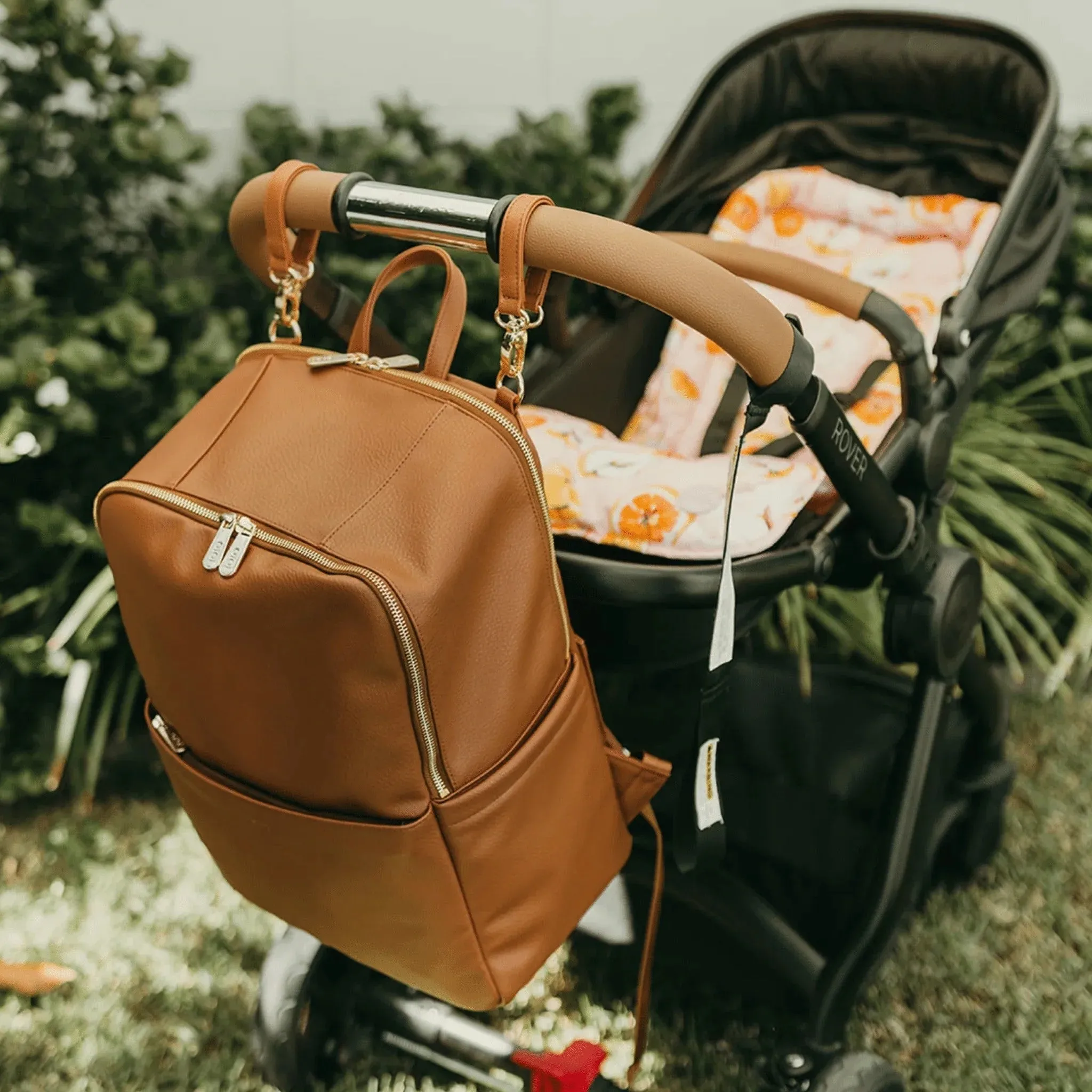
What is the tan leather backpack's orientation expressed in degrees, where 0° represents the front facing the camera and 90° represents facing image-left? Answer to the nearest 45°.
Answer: approximately 45°

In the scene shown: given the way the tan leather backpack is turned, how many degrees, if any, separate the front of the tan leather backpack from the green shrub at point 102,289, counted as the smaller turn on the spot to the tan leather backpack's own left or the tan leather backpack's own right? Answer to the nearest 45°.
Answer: approximately 90° to the tan leather backpack's own right
